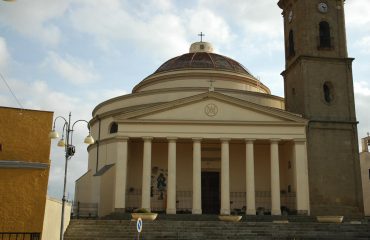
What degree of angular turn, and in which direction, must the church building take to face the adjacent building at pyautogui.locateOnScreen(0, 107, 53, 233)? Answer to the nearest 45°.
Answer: approximately 45° to its right

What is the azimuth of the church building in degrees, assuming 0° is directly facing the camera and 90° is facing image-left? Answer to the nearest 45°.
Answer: approximately 0°
